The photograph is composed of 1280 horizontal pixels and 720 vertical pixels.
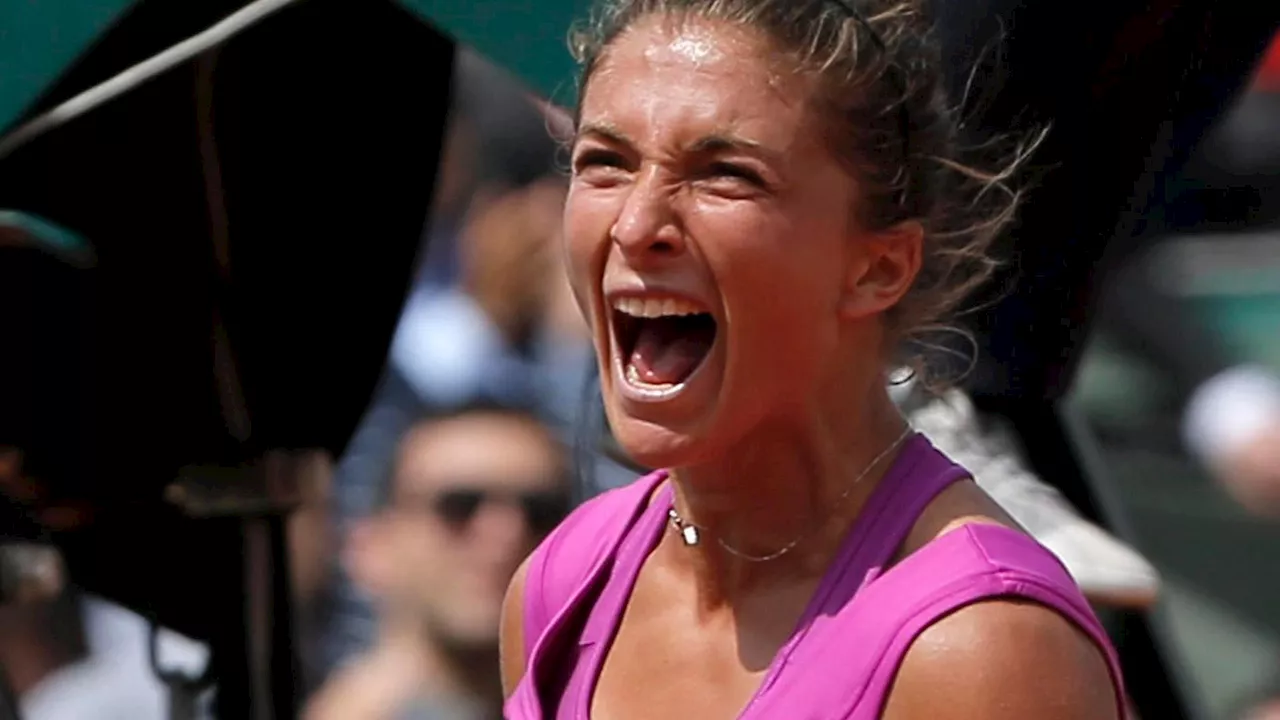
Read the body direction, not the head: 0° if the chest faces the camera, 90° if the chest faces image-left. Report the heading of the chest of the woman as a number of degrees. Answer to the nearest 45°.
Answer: approximately 45°

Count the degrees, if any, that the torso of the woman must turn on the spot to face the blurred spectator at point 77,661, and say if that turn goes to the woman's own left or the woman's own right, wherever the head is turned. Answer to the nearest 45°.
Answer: approximately 90° to the woman's own right

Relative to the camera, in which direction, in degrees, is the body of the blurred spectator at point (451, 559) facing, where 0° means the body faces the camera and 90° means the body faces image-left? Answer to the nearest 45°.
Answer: approximately 315°

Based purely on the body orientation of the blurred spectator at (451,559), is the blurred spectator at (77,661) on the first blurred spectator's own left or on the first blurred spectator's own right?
on the first blurred spectator's own right
